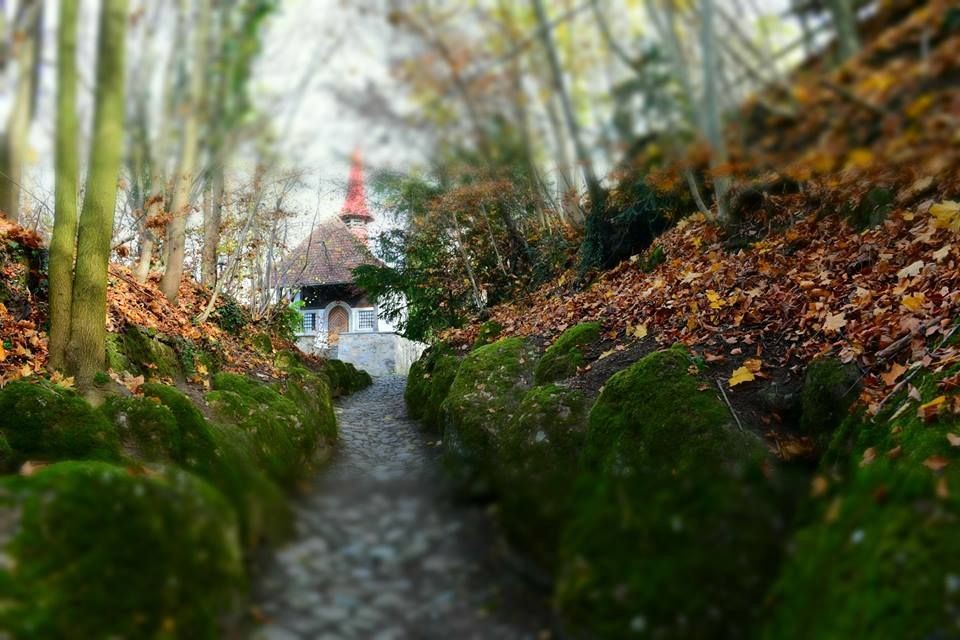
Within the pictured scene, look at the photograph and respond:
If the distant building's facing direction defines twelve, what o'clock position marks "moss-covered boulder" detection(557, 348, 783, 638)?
The moss-covered boulder is roughly at 12 o'clock from the distant building.

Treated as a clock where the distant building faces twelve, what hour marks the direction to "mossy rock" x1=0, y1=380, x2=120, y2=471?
The mossy rock is roughly at 12 o'clock from the distant building.

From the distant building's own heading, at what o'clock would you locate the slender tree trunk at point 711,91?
The slender tree trunk is roughly at 12 o'clock from the distant building.

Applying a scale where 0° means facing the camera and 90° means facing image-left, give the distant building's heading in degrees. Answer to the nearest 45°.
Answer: approximately 0°

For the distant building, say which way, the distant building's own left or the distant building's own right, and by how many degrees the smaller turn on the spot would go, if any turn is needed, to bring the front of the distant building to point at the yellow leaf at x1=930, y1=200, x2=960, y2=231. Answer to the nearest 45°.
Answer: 0° — it already faces it

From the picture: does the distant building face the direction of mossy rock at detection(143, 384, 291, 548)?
yes

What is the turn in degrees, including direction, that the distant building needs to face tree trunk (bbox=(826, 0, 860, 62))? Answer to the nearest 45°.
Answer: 0° — it already faces it

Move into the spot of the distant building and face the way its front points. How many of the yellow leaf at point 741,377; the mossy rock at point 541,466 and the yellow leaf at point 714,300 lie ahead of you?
3

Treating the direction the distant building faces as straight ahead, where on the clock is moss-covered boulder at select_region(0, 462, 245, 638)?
The moss-covered boulder is roughly at 12 o'clock from the distant building.
